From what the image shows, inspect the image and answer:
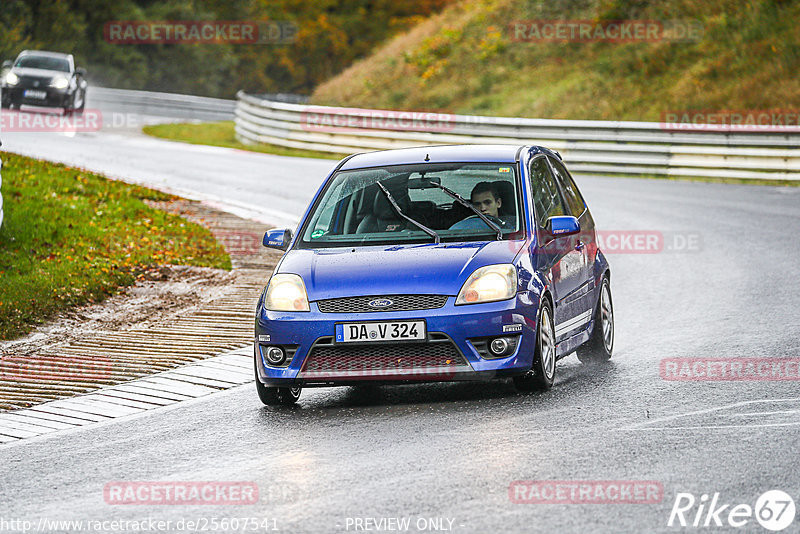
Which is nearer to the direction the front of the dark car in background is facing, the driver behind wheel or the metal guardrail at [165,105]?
the driver behind wheel

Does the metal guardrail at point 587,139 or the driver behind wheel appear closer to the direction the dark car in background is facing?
the driver behind wheel

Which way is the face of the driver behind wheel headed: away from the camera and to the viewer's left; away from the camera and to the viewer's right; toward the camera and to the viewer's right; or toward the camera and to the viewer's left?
toward the camera and to the viewer's left

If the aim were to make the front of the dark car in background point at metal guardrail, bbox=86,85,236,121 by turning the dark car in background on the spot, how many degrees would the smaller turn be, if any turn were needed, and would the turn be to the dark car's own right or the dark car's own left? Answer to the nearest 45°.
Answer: approximately 135° to the dark car's own left

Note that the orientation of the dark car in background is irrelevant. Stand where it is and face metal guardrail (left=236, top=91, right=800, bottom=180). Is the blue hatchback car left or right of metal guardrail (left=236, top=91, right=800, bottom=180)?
right

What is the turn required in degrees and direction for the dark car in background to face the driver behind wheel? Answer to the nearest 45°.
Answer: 0° — it already faces them

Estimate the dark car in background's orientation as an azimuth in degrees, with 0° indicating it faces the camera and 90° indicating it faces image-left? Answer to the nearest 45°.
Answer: approximately 0°

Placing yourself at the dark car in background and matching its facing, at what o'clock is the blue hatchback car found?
The blue hatchback car is roughly at 12 o'clock from the dark car in background.

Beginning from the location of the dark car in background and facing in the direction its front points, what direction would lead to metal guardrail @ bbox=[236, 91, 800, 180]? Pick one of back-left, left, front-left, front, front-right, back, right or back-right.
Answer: front-left
